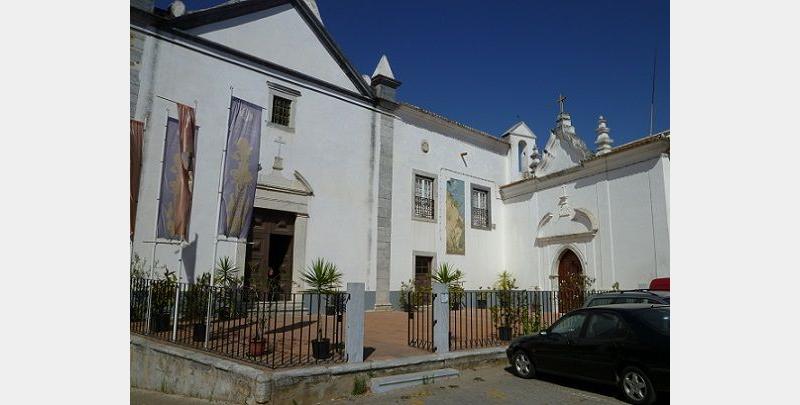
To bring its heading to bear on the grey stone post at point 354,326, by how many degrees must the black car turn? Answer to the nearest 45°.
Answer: approximately 45° to its left

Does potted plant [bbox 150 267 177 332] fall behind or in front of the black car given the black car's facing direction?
in front

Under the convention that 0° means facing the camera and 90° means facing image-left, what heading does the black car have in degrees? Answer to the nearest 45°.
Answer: approximately 135°

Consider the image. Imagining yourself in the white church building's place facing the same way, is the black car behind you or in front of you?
in front

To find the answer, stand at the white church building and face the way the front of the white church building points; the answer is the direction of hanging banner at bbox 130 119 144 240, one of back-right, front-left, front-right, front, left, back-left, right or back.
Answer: right

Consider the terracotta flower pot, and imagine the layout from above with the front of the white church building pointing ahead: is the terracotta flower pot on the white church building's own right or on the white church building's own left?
on the white church building's own right

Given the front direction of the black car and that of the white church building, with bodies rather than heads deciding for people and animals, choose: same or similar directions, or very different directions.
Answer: very different directions

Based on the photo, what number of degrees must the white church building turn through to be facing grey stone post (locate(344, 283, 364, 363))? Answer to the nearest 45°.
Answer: approximately 45° to its right

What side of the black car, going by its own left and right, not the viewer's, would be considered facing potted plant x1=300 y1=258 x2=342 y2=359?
front
